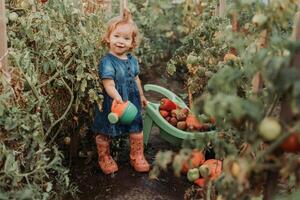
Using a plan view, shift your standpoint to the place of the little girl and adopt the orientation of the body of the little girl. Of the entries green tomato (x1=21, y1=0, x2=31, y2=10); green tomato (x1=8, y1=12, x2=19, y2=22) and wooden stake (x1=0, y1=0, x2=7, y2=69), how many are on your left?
0

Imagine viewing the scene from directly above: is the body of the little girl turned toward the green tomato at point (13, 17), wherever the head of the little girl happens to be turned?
no

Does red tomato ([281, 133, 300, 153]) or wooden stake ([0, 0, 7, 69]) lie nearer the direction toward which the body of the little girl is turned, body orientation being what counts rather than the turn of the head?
the red tomato

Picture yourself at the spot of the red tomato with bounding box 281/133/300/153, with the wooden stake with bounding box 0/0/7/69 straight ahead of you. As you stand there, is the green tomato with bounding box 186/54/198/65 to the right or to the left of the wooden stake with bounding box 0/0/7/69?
right

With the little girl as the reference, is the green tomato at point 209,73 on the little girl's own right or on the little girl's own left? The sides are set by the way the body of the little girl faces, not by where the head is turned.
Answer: on the little girl's own left

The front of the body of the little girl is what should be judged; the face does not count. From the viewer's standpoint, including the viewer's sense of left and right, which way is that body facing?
facing the viewer and to the right of the viewer

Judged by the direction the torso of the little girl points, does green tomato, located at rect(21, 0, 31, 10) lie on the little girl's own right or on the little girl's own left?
on the little girl's own right

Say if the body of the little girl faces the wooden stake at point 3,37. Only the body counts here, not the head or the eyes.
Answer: no

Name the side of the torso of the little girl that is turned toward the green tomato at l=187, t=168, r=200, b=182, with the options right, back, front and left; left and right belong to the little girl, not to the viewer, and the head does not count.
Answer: front

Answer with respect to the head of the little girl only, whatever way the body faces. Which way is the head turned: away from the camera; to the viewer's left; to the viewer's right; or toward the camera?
toward the camera
